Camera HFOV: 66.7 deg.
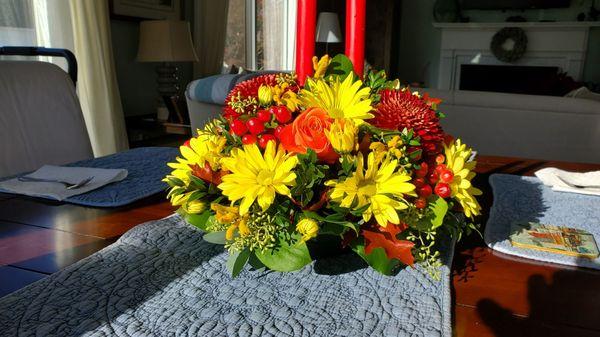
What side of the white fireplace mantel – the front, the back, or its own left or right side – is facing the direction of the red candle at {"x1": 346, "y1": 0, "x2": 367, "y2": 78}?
front

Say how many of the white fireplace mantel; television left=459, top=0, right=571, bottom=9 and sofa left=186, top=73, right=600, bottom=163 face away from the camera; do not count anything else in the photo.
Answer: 1

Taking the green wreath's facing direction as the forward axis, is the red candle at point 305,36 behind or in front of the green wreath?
in front

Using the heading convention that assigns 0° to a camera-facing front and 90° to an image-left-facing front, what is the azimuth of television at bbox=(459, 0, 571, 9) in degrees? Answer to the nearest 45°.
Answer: approximately 0°

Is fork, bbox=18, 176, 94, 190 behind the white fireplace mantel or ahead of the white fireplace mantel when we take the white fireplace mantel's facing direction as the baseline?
ahead

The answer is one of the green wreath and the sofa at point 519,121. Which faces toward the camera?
the green wreath

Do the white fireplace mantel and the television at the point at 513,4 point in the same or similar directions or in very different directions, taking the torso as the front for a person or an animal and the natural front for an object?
same or similar directions

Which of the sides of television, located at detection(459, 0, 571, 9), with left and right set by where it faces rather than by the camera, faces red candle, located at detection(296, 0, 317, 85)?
front

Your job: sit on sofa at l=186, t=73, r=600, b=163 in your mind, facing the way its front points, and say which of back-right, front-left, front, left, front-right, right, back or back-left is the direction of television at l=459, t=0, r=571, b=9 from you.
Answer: front

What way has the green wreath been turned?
toward the camera

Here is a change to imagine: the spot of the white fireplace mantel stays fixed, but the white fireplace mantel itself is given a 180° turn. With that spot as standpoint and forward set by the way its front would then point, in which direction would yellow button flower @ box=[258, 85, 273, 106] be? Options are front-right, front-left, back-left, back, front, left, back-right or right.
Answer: back

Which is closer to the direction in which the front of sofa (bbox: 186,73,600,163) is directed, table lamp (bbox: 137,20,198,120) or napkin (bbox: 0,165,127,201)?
the table lamp

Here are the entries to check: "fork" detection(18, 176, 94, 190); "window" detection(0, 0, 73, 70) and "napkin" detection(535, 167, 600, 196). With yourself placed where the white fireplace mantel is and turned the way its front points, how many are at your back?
0

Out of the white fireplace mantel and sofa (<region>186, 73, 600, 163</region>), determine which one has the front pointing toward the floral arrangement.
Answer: the white fireplace mantel

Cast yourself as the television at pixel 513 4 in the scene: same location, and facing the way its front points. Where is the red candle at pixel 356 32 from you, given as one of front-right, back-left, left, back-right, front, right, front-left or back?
front

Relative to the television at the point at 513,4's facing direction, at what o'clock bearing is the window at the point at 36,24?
The window is roughly at 1 o'clock from the television.

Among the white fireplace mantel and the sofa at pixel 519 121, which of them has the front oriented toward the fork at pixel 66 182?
the white fireplace mantel

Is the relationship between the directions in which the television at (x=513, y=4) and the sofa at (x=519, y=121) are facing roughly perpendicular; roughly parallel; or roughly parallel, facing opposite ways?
roughly parallel, facing opposite ways
